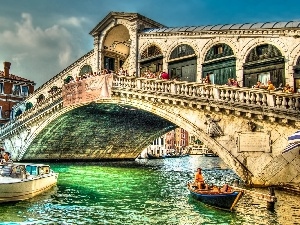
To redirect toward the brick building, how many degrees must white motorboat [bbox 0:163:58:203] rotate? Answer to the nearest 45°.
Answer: approximately 90° to its left

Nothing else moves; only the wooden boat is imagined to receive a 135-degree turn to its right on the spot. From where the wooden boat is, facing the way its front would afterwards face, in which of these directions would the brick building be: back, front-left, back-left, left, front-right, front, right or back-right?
front-right

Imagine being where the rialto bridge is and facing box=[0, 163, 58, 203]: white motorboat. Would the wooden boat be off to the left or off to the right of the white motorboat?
left

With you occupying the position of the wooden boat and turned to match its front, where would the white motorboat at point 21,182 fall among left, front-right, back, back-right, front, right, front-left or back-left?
back-right

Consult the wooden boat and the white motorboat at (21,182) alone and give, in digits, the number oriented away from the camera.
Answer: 0

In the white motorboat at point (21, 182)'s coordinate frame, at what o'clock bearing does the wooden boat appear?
The wooden boat is roughly at 1 o'clock from the white motorboat.

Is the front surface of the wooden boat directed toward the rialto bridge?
no

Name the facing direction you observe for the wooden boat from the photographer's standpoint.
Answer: facing the viewer and to the right of the viewer

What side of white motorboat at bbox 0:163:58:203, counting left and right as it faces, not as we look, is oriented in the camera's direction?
right
